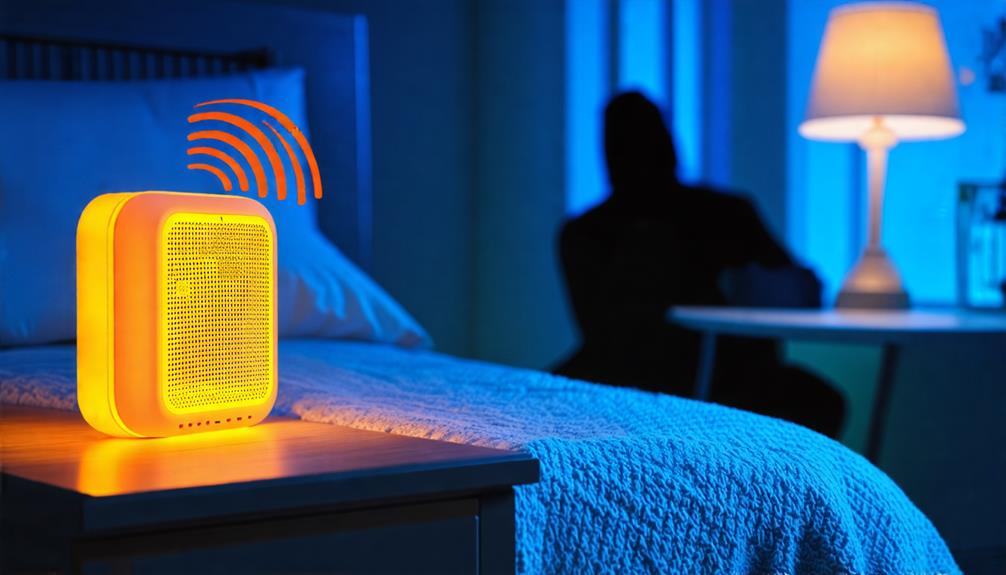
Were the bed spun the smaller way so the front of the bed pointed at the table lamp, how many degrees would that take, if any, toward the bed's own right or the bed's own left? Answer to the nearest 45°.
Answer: approximately 90° to the bed's own left

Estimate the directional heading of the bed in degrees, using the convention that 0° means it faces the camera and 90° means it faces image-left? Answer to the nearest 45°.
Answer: approximately 315°
